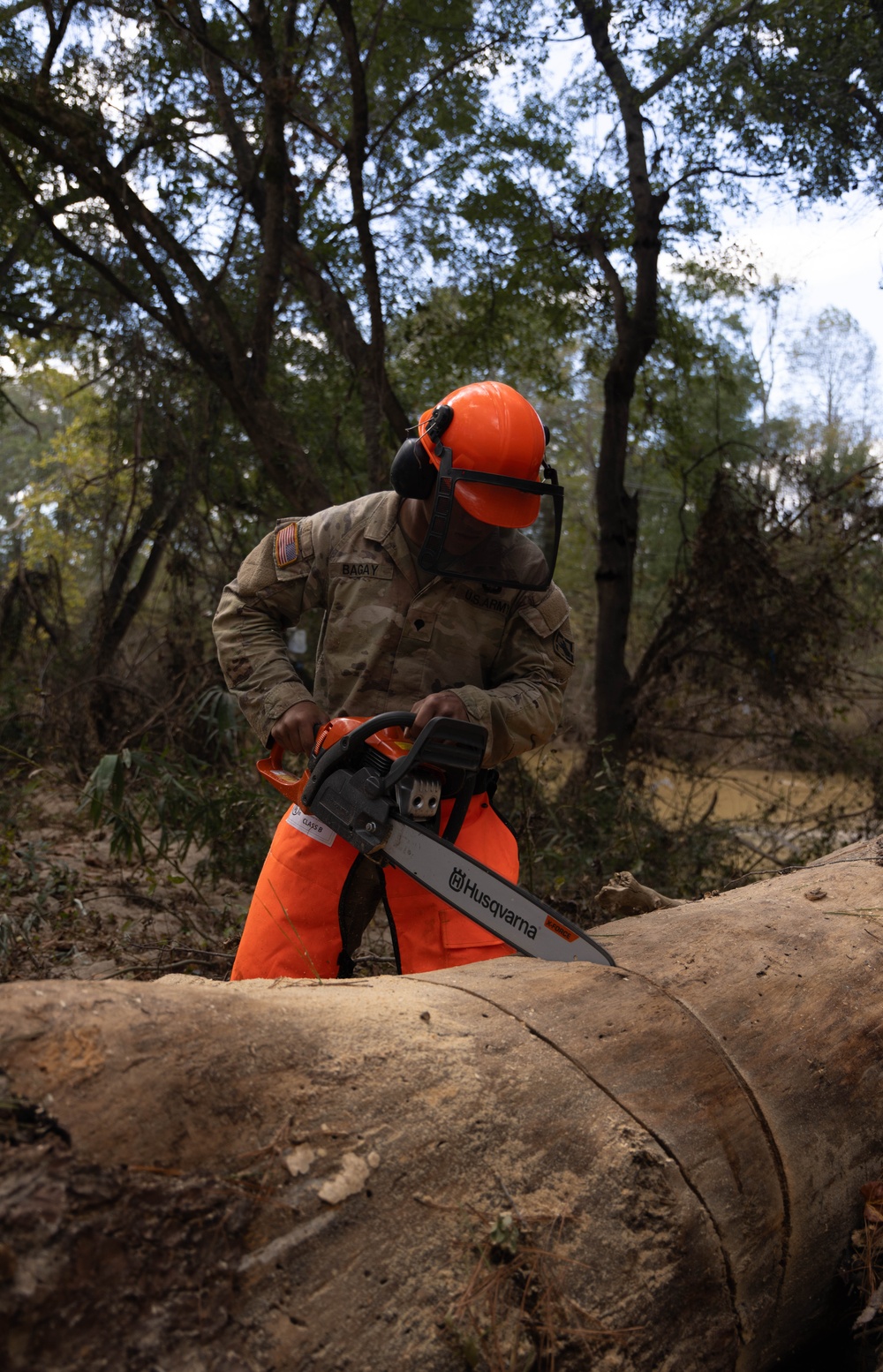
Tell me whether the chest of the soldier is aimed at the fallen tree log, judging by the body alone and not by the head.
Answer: yes

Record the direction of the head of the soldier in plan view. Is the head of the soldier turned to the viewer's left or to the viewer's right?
to the viewer's right

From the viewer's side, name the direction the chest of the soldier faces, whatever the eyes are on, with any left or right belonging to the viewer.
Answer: facing the viewer
